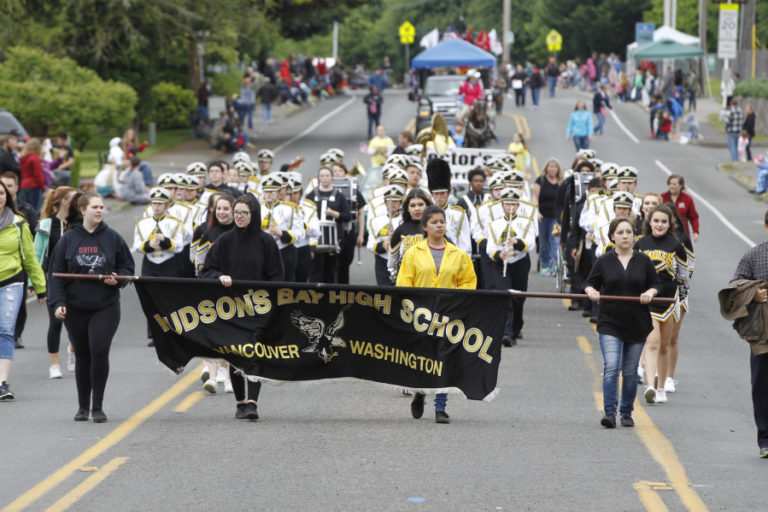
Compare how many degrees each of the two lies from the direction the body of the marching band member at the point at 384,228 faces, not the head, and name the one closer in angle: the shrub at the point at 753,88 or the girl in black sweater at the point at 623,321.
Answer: the girl in black sweater

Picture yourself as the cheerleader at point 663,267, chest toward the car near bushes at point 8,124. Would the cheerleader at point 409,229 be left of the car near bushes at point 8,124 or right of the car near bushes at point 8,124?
left

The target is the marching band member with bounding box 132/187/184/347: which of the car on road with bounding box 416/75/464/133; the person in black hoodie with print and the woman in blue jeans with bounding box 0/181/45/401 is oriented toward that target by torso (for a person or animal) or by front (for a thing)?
the car on road

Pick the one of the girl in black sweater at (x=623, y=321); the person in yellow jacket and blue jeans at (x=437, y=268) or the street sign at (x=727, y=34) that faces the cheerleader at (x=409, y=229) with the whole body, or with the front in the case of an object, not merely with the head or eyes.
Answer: the street sign

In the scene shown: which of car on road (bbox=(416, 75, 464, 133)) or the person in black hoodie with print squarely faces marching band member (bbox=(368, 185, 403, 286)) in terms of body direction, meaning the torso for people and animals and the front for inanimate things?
the car on road

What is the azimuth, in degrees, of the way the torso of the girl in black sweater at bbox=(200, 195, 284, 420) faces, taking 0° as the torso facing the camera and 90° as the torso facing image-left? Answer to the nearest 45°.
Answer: approximately 0°

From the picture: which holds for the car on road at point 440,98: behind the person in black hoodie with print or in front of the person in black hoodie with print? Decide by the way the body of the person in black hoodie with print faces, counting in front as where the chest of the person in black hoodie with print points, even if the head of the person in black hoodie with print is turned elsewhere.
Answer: behind

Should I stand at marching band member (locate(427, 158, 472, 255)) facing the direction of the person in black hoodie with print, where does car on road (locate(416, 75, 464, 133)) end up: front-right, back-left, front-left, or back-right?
back-right

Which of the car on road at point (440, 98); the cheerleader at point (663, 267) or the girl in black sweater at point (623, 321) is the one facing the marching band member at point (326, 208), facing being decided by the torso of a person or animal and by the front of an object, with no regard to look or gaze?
the car on road
